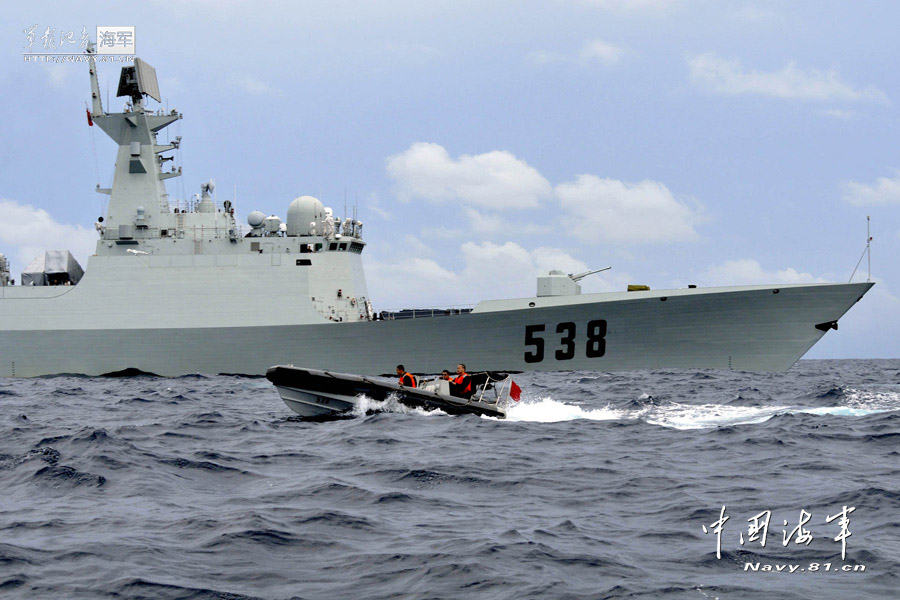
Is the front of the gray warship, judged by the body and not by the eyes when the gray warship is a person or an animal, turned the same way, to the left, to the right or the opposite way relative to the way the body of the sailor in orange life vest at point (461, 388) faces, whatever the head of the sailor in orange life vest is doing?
the opposite way

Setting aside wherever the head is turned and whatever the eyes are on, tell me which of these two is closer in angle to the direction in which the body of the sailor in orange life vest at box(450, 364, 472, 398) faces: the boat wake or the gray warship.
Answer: the gray warship

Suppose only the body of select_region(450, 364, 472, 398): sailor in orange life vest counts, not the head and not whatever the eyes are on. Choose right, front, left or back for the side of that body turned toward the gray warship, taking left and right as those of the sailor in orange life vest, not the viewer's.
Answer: right

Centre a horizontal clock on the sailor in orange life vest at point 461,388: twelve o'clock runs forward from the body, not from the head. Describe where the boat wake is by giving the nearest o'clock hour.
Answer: The boat wake is roughly at 6 o'clock from the sailor in orange life vest.

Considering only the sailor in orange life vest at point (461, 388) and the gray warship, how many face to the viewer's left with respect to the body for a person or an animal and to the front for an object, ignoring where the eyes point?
1

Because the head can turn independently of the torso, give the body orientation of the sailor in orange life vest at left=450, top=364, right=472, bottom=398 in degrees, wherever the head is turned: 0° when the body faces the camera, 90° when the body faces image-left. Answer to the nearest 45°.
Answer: approximately 90°

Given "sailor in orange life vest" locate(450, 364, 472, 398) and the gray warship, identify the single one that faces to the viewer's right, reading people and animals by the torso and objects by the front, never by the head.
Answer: the gray warship

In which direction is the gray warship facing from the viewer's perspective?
to the viewer's right

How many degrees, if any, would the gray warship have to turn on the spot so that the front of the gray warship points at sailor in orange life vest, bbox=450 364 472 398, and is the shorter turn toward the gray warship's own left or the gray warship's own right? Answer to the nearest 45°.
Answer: approximately 90° to the gray warship's own right

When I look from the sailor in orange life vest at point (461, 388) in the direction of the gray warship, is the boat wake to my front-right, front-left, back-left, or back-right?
back-right

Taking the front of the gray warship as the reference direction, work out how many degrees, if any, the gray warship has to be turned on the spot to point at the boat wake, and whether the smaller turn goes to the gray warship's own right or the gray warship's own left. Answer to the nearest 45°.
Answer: approximately 45° to the gray warship's own right
